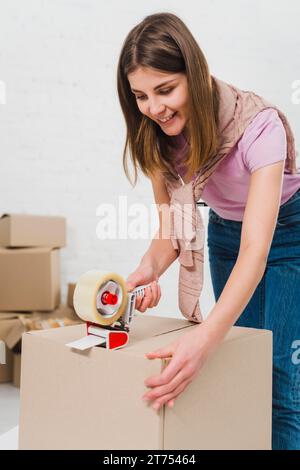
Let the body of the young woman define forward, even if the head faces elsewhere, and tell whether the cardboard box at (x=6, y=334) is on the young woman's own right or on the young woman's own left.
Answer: on the young woman's own right

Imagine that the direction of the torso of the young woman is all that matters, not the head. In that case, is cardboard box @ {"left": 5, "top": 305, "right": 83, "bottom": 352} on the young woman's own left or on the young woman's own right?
on the young woman's own right

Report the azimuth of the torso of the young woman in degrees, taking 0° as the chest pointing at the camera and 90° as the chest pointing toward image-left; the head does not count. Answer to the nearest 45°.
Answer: approximately 45°

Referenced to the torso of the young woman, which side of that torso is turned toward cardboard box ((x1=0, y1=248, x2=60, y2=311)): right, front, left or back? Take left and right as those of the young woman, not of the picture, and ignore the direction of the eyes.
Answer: right

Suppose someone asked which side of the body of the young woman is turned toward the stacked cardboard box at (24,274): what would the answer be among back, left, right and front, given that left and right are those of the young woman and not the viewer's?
right
